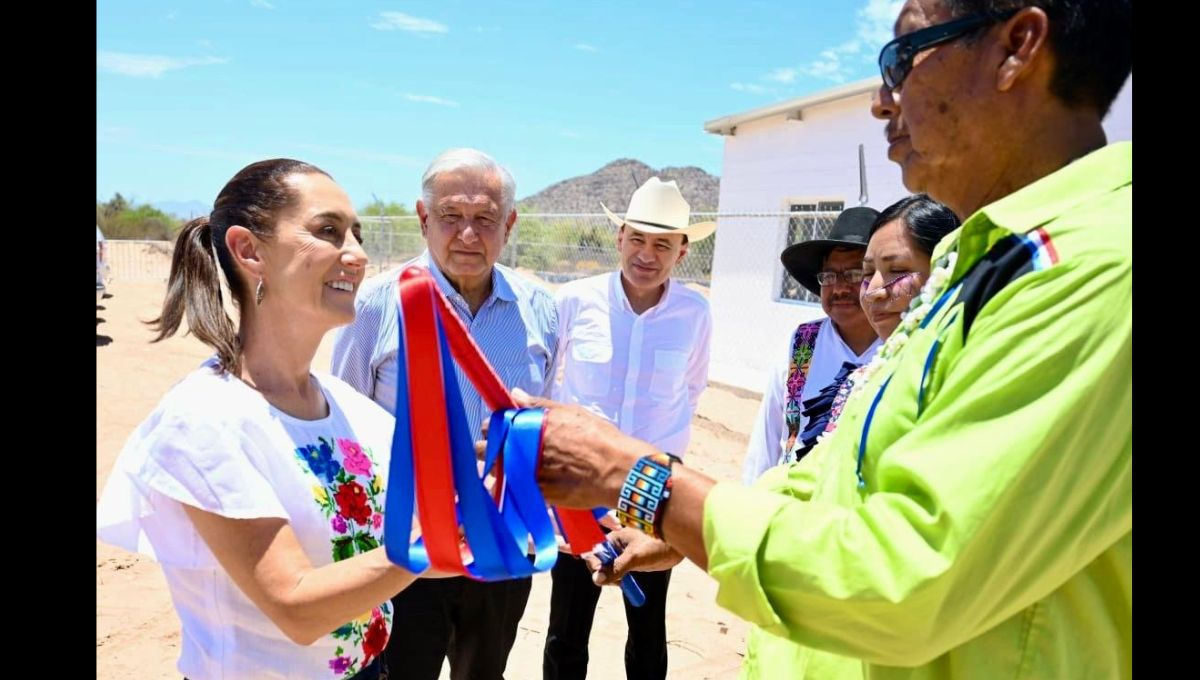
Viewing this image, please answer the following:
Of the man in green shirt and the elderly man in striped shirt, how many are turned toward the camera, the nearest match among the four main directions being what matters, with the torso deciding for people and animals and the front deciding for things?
1

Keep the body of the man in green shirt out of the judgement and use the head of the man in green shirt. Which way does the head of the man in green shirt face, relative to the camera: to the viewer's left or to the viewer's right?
to the viewer's left

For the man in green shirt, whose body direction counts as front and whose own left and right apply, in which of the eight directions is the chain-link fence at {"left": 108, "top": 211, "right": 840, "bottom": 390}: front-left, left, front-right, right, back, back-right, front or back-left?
right

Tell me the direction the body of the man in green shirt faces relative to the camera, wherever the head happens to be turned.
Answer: to the viewer's left

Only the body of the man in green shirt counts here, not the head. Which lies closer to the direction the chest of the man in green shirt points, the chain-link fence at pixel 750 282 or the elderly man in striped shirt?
the elderly man in striped shirt

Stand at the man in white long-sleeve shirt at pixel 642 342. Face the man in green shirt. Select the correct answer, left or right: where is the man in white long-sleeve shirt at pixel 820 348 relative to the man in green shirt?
left

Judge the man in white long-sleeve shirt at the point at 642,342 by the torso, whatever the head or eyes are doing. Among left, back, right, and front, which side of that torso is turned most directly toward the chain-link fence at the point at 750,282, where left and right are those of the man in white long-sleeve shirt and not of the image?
back

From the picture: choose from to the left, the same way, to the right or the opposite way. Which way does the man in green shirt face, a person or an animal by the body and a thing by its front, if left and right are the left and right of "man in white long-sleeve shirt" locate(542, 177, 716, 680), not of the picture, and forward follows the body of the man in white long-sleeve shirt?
to the right

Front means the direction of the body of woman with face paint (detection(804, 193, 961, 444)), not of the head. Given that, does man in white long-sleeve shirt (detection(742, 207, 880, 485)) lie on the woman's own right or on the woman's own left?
on the woman's own right

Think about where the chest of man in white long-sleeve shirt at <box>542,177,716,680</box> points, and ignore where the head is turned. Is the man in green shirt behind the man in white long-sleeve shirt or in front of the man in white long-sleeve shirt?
in front
